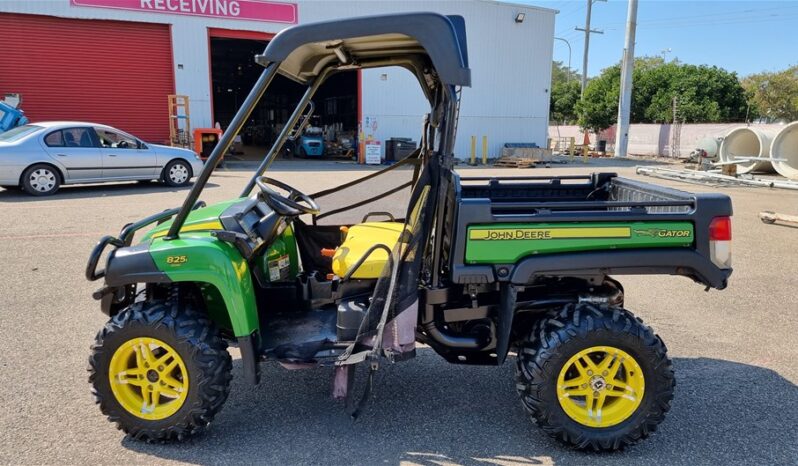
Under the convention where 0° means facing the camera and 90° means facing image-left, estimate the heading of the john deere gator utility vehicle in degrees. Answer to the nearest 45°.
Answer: approximately 90°

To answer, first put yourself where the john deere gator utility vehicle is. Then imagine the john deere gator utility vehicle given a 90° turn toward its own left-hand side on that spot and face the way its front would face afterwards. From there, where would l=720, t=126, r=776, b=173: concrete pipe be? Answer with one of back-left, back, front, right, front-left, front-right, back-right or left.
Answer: back-left

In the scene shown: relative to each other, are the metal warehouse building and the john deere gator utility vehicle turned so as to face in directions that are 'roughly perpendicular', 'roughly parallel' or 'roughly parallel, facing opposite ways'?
roughly perpendicular

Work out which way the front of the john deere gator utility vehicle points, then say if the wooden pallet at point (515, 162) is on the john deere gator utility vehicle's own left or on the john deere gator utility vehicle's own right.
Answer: on the john deere gator utility vehicle's own right

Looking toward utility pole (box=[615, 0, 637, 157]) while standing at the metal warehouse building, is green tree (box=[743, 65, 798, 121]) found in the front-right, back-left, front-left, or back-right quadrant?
front-left

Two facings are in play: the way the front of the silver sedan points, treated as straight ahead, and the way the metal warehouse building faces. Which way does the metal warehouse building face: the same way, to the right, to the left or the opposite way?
to the right

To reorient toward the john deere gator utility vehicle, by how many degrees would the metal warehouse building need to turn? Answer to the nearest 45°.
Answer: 0° — it already faces it

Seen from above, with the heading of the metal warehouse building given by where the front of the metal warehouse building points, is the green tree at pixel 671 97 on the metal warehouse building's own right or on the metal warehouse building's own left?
on the metal warehouse building's own left

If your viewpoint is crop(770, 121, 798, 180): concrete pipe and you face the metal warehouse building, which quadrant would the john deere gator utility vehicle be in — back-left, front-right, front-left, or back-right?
front-left

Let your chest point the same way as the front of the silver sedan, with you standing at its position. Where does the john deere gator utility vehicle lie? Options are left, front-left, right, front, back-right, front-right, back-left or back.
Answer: right

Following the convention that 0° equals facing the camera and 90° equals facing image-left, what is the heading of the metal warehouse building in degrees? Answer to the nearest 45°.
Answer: approximately 0°

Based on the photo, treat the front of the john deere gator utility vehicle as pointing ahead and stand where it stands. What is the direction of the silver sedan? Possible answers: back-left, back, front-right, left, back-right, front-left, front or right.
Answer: front-right

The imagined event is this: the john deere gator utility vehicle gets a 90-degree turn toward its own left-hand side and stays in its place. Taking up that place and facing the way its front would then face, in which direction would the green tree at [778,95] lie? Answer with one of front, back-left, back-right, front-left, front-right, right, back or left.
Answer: back-left

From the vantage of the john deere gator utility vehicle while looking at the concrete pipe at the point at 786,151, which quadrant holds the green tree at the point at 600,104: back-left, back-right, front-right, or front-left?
front-left

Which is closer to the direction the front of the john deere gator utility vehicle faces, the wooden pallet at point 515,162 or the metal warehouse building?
the metal warehouse building
